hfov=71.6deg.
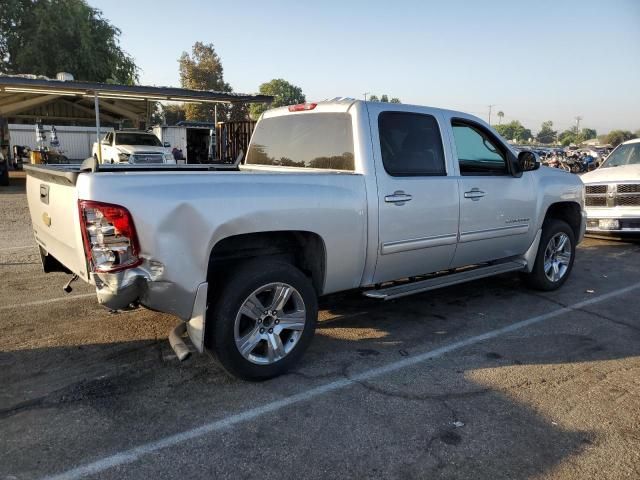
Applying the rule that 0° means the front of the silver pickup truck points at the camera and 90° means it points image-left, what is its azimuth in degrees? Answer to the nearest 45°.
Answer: approximately 225°

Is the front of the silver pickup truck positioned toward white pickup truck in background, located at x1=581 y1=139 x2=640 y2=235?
yes

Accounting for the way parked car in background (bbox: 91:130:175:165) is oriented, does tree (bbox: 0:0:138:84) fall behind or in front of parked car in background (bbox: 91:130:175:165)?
behind

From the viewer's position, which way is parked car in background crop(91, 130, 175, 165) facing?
facing the viewer and to the right of the viewer

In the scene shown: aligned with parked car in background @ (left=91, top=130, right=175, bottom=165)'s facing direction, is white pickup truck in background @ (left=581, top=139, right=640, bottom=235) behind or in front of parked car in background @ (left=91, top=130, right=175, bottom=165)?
in front

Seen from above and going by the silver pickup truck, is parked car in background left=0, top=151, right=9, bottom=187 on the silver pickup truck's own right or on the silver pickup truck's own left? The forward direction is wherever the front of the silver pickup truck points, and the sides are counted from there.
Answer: on the silver pickup truck's own left

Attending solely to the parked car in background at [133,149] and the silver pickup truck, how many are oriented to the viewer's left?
0

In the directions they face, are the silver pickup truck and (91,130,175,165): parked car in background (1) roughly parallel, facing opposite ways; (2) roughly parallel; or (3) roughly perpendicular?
roughly perpendicular

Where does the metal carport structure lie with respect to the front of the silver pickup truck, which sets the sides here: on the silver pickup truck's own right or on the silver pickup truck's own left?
on the silver pickup truck's own left

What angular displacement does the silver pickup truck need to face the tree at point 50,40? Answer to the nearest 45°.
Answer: approximately 90° to its left

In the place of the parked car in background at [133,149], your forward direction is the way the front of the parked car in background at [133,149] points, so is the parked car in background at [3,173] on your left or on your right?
on your right
